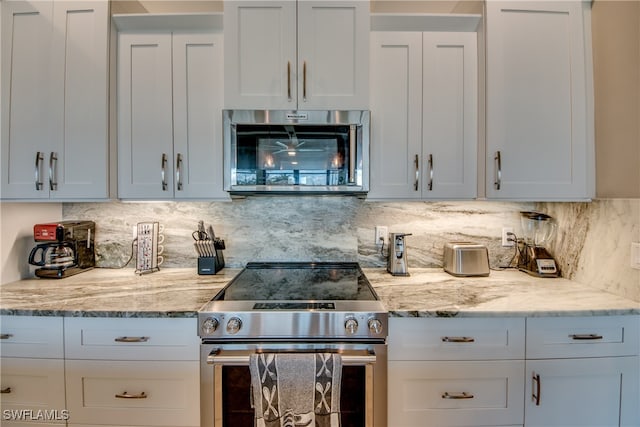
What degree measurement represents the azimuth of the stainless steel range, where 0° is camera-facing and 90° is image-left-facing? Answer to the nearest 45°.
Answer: approximately 0°
